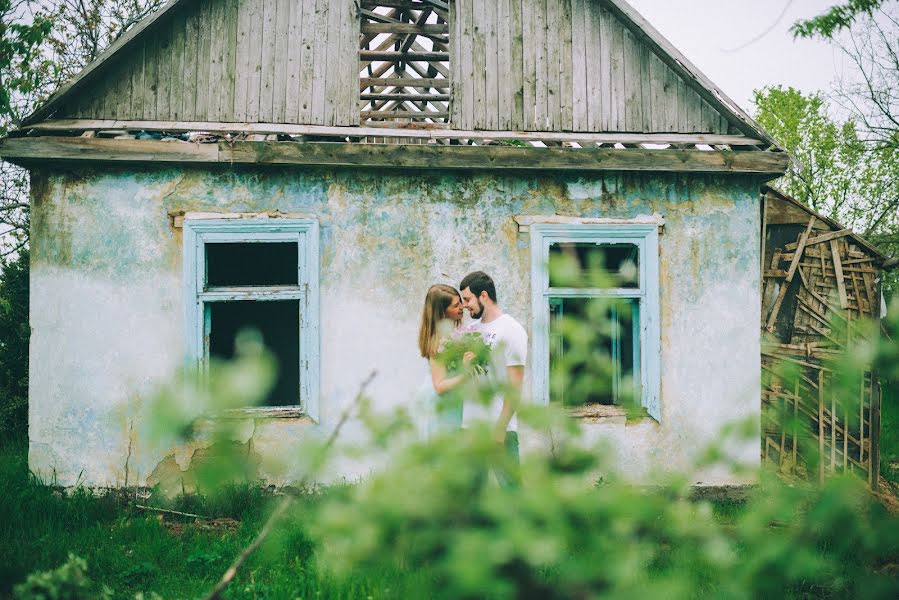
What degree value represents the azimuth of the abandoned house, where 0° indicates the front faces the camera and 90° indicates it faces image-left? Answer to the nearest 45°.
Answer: approximately 0°

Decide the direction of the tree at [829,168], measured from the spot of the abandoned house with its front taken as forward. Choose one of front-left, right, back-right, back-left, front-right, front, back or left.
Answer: back-left
